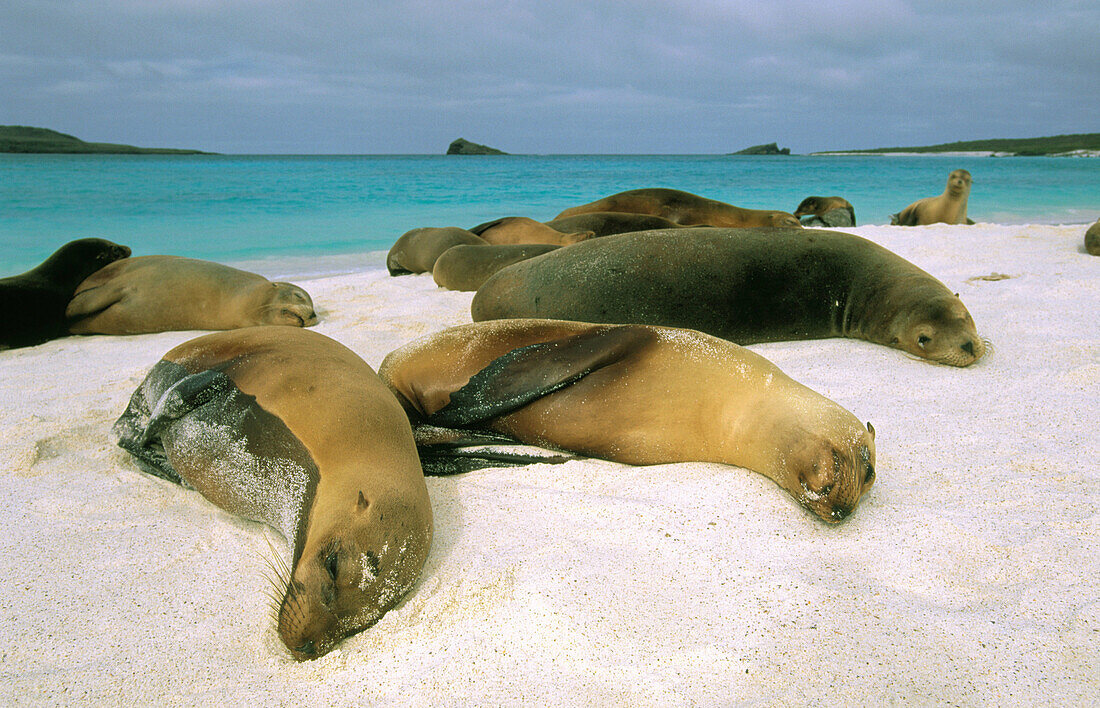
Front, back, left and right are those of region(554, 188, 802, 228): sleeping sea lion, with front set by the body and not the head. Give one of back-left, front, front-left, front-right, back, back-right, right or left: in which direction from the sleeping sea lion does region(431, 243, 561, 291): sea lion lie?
back-right

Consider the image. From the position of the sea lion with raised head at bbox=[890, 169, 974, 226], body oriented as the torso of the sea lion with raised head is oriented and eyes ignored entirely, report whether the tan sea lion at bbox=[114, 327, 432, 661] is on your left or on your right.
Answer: on your right

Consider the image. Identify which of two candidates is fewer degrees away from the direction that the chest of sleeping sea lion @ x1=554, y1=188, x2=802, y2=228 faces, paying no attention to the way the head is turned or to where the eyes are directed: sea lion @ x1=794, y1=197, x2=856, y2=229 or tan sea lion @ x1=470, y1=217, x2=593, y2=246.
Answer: the sea lion

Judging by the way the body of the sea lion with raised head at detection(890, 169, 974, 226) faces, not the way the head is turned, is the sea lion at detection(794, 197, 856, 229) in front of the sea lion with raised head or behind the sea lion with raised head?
behind

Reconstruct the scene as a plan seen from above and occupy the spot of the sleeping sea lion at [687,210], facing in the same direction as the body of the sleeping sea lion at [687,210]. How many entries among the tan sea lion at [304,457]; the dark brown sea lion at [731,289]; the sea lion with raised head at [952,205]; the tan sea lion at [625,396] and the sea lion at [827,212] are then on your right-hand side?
3

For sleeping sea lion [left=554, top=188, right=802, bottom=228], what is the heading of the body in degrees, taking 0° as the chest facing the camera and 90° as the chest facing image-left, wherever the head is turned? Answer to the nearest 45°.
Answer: approximately 270°

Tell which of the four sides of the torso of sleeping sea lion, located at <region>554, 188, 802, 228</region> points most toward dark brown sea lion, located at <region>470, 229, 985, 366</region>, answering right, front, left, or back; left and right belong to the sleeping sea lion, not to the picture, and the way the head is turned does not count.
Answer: right

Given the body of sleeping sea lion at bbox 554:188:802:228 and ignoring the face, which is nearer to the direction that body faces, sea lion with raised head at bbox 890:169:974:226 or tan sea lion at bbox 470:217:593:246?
the sea lion with raised head

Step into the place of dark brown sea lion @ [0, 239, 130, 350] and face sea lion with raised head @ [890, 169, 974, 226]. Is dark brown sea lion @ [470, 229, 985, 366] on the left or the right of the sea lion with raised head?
right

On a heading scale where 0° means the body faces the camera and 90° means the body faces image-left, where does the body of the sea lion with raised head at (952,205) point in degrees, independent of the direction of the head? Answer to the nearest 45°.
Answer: approximately 315°

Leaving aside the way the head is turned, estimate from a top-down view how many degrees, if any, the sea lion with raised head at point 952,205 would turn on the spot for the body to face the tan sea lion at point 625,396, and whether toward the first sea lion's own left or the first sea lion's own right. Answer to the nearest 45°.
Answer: approximately 45° to the first sea lion's own right

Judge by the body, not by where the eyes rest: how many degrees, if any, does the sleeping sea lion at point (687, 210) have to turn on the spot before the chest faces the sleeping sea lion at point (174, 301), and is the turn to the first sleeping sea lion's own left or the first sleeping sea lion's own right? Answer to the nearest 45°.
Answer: approximately 135° to the first sleeping sea lion's own right
